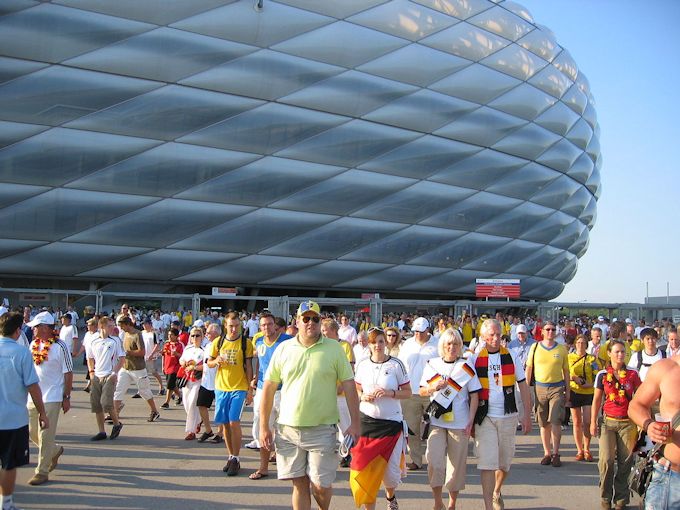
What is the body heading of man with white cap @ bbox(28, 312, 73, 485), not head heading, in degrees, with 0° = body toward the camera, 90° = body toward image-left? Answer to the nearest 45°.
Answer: approximately 45°

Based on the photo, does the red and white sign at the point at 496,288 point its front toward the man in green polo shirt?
yes

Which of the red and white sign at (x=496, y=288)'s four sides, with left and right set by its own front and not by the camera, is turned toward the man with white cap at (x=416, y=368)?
front

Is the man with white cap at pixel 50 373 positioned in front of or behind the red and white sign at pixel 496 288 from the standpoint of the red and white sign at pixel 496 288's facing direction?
in front

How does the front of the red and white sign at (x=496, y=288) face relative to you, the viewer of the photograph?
facing the viewer

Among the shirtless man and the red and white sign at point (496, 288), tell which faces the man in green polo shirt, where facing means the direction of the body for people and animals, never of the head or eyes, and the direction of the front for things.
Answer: the red and white sign

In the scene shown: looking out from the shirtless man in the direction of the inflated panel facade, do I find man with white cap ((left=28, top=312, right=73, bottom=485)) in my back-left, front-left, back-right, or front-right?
front-left

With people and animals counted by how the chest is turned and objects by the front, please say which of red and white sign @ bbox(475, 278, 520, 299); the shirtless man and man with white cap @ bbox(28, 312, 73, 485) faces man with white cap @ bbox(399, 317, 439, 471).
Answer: the red and white sign

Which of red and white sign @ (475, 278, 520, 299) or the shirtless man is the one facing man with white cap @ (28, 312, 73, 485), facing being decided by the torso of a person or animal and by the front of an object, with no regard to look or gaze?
the red and white sign

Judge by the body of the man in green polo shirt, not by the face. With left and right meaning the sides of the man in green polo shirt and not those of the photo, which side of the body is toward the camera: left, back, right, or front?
front

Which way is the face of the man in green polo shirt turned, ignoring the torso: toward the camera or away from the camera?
toward the camera

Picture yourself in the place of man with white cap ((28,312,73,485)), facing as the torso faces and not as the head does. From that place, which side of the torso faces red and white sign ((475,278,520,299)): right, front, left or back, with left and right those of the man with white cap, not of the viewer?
back

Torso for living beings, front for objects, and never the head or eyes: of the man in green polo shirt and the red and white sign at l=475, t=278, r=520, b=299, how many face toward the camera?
2

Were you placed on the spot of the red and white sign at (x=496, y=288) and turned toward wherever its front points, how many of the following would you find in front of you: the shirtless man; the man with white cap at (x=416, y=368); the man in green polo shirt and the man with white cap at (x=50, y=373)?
4
